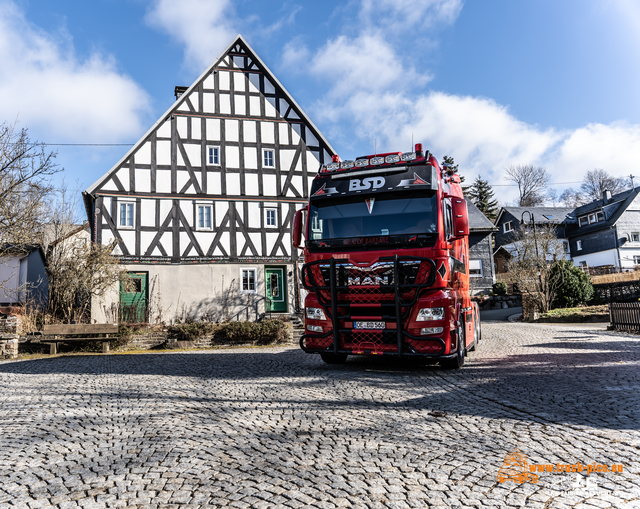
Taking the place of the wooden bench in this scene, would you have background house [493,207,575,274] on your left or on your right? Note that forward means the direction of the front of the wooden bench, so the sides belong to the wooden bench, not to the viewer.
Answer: on your left

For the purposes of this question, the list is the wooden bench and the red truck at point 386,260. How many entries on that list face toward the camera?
2

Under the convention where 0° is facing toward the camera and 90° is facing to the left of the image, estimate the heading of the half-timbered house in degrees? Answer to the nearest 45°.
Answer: approximately 0°

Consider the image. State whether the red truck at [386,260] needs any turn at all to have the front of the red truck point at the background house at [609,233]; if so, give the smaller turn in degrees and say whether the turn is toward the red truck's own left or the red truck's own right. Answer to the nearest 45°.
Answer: approximately 135° to the red truck's own left

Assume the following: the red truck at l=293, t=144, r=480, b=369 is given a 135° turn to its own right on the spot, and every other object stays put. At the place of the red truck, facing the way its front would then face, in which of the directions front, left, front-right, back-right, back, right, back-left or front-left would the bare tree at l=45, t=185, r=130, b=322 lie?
front

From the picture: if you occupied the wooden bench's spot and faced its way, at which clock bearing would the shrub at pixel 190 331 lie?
The shrub is roughly at 9 o'clock from the wooden bench.

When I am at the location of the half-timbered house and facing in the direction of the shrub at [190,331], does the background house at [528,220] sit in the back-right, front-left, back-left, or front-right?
back-left

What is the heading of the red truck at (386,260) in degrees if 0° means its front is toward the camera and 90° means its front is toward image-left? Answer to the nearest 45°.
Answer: approximately 0°

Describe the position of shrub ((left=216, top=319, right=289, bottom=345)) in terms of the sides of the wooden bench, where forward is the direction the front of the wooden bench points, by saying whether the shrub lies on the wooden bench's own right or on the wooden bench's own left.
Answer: on the wooden bench's own left

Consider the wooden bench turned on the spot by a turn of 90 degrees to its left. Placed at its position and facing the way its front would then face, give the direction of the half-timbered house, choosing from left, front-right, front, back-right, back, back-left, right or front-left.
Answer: front-left

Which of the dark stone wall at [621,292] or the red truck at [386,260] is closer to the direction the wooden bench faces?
the red truck
